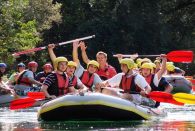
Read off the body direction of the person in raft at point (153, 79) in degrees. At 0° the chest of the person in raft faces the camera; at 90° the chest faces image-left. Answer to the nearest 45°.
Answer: approximately 45°

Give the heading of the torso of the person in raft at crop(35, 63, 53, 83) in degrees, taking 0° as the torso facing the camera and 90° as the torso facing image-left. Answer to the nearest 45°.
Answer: approximately 45°

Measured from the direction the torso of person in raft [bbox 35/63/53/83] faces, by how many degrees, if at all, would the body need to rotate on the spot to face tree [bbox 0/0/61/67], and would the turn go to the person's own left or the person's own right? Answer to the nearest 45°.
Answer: approximately 135° to the person's own right

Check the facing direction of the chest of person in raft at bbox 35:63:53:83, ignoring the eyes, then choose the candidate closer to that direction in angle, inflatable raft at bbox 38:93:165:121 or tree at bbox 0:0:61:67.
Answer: the inflatable raft

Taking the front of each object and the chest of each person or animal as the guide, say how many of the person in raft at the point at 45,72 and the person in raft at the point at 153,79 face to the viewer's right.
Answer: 0

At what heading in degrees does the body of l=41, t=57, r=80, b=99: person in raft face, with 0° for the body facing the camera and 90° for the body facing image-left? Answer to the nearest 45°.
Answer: approximately 315°

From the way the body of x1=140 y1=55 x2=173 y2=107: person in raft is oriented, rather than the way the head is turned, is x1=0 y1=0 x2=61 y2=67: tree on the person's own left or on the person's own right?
on the person's own right
